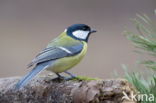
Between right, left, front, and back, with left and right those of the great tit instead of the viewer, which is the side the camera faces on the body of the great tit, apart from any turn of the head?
right
